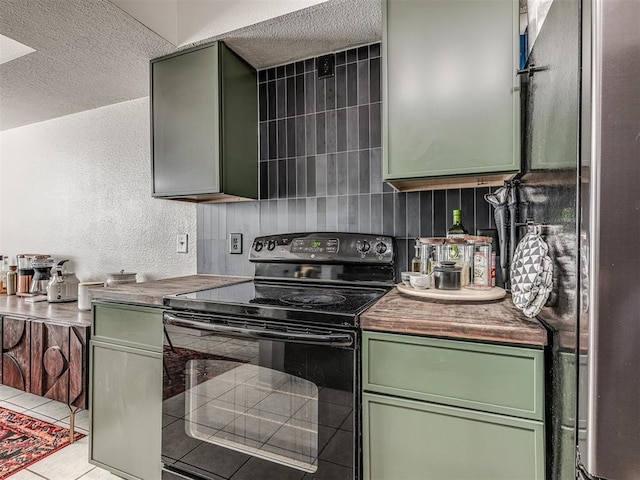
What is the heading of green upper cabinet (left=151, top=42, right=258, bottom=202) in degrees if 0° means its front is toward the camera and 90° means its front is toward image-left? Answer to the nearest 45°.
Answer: approximately 45°

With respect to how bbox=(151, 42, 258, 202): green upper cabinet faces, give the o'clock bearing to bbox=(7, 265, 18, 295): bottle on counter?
The bottle on counter is roughly at 3 o'clock from the green upper cabinet.

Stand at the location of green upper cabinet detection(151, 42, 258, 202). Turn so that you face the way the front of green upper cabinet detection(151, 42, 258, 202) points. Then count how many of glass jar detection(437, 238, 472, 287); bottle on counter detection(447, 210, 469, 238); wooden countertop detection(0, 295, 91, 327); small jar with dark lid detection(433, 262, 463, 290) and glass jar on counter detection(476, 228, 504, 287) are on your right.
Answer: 1

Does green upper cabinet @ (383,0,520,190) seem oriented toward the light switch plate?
no

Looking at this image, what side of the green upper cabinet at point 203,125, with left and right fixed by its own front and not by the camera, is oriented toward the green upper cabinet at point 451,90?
left

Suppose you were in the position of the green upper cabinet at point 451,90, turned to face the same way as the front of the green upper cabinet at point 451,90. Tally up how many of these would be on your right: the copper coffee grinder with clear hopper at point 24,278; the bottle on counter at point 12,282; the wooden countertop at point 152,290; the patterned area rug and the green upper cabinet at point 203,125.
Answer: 5

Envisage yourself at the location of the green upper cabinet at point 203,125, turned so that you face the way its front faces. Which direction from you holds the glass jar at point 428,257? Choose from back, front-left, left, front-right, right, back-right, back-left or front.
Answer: left

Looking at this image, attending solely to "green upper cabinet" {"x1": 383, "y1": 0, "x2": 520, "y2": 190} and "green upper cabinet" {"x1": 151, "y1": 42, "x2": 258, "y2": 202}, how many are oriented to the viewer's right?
0

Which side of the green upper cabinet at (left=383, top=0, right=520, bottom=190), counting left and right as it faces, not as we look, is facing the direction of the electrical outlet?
right

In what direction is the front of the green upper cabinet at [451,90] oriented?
toward the camera

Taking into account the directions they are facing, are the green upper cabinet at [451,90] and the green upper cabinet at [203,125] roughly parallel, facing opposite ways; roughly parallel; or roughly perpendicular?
roughly parallel

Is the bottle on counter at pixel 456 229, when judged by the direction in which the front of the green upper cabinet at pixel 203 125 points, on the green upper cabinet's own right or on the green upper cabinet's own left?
on the green upper cabinet's own left

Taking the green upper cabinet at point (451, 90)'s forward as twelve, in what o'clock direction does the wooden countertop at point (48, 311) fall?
The wooden countertop is roughly at 3 o'clock from the green upper cabinet.
